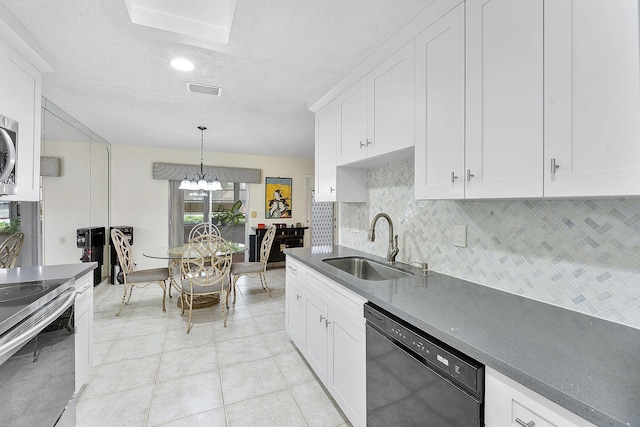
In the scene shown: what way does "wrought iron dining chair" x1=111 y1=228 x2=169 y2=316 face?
to the viewer's right

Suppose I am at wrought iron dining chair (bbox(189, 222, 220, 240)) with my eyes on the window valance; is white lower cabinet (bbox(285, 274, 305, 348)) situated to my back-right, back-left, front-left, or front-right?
back-right

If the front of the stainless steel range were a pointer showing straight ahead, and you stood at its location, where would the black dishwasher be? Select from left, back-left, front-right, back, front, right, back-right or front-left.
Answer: front

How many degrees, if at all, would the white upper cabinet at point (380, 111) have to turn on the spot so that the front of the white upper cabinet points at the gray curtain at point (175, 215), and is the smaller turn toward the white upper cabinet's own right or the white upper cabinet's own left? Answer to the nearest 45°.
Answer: approximately 90° to the white upper cabinet's own right

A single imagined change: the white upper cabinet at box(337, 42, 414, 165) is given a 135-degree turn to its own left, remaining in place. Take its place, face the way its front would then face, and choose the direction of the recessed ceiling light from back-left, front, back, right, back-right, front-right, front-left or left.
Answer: back

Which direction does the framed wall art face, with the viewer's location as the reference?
facing the viewer

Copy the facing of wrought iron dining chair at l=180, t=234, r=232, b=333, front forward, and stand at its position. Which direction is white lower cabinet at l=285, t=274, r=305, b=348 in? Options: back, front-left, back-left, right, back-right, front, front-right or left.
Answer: back-right

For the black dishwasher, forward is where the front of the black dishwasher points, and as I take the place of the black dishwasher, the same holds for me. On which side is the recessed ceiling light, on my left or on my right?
on my right

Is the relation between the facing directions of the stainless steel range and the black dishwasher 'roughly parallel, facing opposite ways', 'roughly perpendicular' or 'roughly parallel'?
roughly parallel, facing opposite ways

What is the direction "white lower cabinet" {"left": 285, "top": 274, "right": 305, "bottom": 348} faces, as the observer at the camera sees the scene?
facing to the left of the viewer

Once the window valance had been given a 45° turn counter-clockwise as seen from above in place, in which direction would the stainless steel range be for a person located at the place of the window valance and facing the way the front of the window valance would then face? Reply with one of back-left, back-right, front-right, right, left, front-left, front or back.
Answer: front-right

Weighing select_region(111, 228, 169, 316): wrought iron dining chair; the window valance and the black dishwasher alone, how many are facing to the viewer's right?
1

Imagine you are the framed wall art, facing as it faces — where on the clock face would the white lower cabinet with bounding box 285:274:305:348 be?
The white lower cabinet is roughly at 12 o'clock from the framed wall art.

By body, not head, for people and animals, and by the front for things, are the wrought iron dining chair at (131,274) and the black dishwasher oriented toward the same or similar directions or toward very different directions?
very different directions

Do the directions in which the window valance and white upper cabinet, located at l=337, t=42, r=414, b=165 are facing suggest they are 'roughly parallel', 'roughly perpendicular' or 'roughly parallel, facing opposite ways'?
roughly perpendicular

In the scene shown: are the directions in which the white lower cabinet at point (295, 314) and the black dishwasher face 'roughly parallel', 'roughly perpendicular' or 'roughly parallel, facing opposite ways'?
roughly parallel

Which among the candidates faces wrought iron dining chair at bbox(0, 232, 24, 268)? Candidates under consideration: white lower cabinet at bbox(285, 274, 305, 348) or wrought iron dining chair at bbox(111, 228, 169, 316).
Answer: the white lower cabinet

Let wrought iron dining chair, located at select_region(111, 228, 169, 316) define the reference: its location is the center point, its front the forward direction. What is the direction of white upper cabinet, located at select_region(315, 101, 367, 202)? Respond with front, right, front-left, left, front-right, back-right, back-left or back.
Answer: front-right

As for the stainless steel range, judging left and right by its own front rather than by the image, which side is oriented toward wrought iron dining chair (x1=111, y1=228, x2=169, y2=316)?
left

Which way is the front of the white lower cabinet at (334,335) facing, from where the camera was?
facing the viewer and to the left of the viewer
